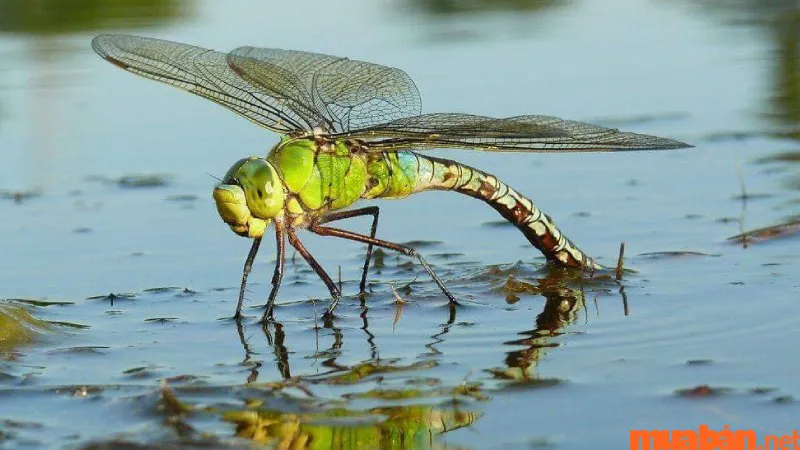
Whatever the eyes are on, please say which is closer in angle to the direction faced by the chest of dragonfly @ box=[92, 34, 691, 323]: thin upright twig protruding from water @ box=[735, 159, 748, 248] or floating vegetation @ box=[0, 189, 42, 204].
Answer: the floating vegetation

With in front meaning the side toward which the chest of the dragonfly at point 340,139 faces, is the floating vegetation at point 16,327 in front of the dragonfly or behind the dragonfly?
in front

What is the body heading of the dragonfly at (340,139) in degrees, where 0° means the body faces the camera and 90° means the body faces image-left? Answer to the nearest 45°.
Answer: approximately 45°

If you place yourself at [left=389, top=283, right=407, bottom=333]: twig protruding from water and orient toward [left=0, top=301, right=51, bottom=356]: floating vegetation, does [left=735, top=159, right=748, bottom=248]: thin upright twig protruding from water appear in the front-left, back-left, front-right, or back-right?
back-right

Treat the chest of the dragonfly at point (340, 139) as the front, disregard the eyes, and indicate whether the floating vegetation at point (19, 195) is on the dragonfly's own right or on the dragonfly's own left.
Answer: on the dragonfly's own right

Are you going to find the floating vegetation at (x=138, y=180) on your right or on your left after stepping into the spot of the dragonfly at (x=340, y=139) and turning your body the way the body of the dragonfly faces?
on your right
